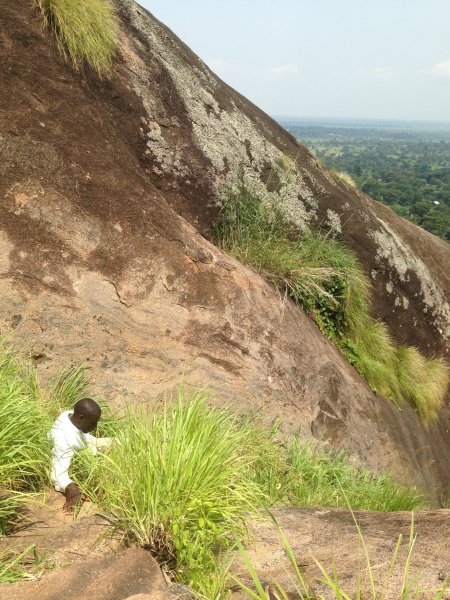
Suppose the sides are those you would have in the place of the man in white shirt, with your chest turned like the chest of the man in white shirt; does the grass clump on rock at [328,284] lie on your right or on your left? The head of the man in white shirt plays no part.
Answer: on your left
